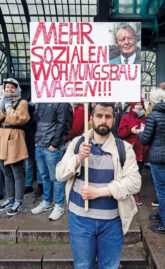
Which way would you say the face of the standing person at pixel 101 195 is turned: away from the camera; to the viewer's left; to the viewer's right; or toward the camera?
toward the camera

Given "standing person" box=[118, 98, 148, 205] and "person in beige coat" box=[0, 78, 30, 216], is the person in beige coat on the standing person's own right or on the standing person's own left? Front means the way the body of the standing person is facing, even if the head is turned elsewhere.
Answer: on the standing person's own right

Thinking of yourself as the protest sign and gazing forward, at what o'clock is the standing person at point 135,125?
The standing person is roughly at 7 o'clock from the protest sign.

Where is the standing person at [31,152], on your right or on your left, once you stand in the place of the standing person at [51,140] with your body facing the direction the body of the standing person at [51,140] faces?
on your right

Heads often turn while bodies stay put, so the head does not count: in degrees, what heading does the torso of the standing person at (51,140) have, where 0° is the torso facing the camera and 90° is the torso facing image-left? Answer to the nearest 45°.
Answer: approximately 45°

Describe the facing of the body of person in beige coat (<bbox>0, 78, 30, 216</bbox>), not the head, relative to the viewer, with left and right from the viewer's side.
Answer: facing the viewer and to the left of the viewer

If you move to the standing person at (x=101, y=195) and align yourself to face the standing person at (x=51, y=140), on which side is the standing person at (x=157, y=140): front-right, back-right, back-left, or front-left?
front-right

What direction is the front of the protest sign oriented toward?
toward the camera

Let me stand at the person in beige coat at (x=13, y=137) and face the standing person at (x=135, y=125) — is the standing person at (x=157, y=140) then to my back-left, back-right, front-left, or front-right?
front-right

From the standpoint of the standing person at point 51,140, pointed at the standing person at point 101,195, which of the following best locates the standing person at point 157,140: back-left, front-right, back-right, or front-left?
front-left

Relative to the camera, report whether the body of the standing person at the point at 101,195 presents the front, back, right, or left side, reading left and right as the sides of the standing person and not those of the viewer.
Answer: front

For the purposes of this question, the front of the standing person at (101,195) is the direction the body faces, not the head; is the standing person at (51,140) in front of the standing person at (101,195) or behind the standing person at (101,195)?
behind

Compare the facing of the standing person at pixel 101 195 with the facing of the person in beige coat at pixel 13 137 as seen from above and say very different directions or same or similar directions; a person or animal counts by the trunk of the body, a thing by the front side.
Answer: same or similar directions
